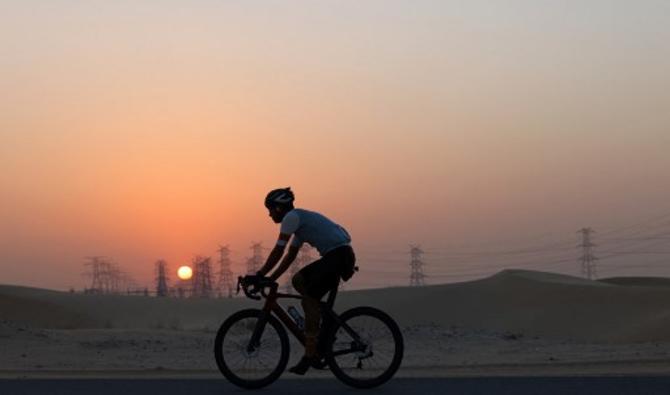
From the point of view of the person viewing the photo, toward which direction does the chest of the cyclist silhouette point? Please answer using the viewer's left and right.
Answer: facing to the left of the viewer

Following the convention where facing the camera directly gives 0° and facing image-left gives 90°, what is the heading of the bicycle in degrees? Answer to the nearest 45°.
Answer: approximately 90°
